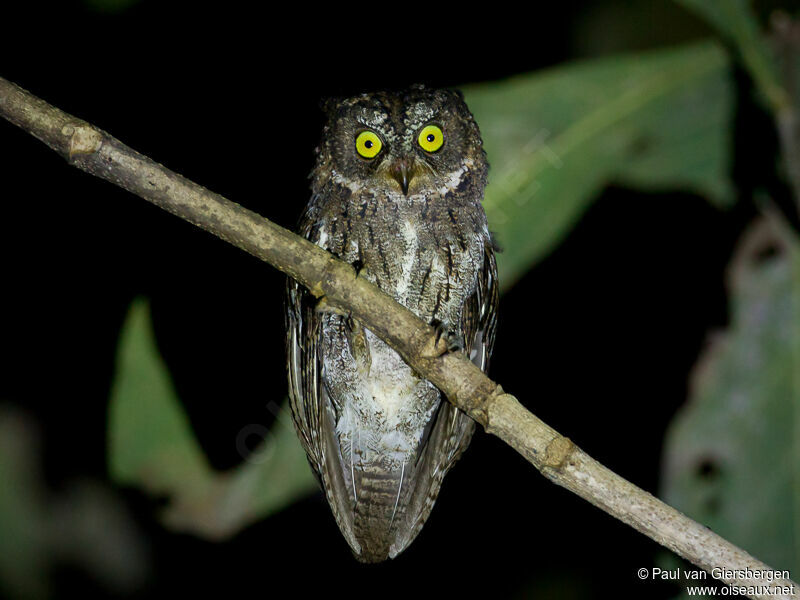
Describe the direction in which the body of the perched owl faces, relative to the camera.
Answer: toward the camera

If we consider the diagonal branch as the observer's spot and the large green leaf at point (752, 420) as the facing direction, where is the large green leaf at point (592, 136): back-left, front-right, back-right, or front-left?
front-left
